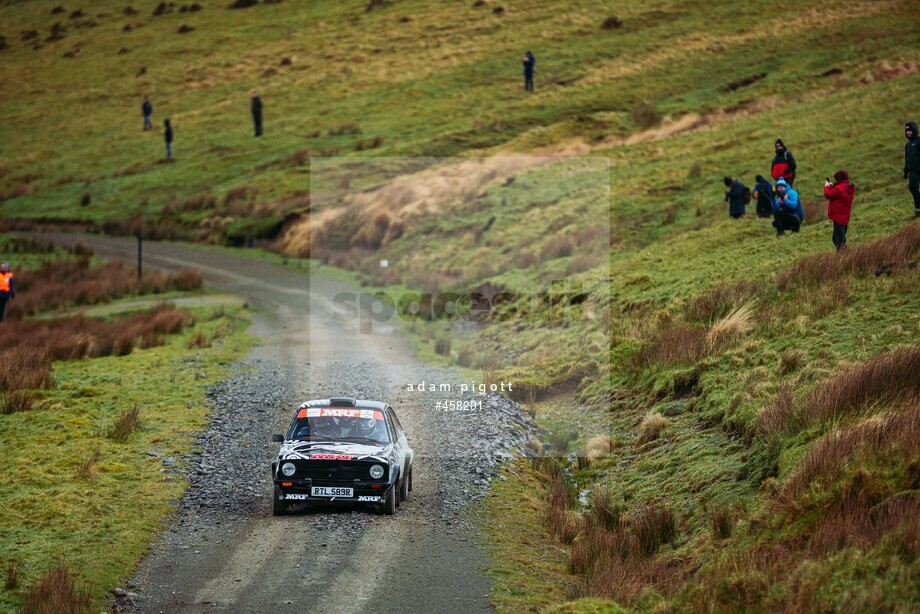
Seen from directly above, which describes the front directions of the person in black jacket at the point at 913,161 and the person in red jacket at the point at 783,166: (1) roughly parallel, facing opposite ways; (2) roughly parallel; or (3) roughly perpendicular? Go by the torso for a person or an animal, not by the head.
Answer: roughly parallel

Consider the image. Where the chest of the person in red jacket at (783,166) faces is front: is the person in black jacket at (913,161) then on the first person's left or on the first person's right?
on the first person's left

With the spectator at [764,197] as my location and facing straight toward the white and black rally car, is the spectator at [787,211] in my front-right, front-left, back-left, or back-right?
front-left

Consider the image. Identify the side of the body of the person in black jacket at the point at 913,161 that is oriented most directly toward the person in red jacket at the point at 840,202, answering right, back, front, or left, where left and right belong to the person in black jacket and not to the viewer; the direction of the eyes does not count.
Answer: right

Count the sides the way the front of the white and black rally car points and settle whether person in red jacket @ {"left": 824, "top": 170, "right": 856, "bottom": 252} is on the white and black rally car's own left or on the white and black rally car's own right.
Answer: on the white and black rally car's own left

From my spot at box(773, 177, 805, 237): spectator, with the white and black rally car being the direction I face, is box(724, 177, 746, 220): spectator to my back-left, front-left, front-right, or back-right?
back-right

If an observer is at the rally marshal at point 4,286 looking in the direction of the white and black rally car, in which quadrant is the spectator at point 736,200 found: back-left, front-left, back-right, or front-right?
front-left

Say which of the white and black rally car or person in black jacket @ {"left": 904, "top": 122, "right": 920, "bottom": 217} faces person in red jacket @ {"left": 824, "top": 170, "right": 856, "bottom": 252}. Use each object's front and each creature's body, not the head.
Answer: the person in black jacket

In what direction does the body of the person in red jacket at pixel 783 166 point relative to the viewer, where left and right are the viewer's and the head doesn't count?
facing the viewer and to the left of the viewer

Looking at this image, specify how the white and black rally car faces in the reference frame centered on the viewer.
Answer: facing the viewer
